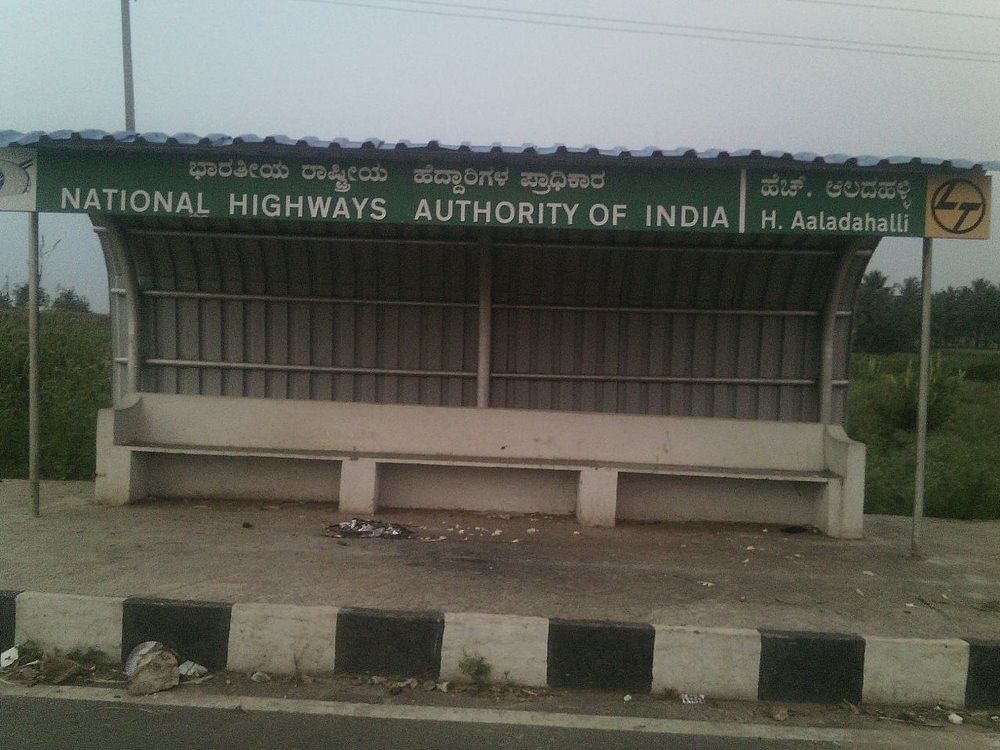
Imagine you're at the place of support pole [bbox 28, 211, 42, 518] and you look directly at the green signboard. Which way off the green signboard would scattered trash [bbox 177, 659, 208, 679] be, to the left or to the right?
right

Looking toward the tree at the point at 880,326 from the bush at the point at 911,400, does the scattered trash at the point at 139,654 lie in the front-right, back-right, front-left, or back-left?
back-left

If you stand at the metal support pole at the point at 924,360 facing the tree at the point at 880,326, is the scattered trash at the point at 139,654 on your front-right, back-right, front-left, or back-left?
back-left

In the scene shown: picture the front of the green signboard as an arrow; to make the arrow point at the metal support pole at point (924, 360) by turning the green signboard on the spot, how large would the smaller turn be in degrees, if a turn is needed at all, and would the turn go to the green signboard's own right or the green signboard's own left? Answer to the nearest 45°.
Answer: approximately 90° to the green signboard's own left

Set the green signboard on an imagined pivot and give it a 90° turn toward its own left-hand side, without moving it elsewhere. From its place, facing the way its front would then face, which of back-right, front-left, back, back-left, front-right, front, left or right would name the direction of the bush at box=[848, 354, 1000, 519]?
front-left

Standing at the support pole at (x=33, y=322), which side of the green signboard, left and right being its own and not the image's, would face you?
right

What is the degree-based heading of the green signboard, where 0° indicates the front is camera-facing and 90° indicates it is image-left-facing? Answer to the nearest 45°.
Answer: approximately 0°

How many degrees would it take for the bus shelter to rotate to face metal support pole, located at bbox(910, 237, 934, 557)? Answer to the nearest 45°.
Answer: approximately 45° to its left

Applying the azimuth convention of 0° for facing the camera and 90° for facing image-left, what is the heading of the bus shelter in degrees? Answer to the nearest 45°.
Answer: approximately 0°

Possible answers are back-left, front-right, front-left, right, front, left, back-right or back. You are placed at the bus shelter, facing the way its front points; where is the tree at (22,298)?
back-right

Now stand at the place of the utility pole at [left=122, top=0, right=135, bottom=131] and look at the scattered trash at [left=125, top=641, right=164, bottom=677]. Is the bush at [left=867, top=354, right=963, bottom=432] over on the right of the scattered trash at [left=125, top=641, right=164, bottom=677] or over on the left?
left
